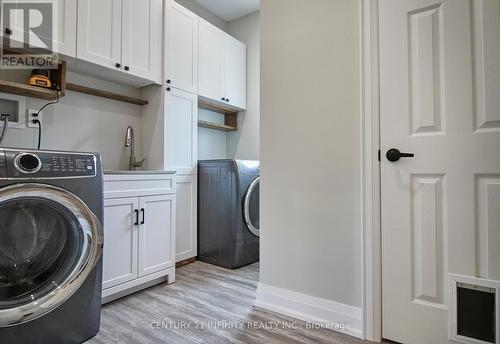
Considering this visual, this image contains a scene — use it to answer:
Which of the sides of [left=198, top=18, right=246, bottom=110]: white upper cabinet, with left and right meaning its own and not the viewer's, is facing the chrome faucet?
right

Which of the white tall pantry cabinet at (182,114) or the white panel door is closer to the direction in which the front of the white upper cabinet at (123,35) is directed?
the white panel door

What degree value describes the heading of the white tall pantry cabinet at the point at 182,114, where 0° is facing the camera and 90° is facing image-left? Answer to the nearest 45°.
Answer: approximately 315°

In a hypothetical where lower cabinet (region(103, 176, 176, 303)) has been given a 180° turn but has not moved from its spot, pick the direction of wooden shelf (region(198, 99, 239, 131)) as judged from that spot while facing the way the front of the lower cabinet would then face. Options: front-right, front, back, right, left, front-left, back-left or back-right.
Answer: right

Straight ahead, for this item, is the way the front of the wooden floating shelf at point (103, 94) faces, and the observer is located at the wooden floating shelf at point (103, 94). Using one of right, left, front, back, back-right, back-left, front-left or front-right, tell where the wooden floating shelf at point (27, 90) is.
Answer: right

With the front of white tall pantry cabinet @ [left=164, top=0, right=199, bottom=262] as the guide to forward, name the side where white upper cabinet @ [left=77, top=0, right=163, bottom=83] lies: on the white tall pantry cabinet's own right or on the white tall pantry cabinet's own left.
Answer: on the white tall pantry cabinet's own right

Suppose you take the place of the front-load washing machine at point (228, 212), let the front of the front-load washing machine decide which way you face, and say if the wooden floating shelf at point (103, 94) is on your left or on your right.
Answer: on your right

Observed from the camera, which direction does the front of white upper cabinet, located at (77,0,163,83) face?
facing the viewer and to the right of the viewer

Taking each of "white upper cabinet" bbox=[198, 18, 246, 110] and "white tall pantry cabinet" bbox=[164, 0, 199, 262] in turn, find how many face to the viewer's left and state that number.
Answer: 0
